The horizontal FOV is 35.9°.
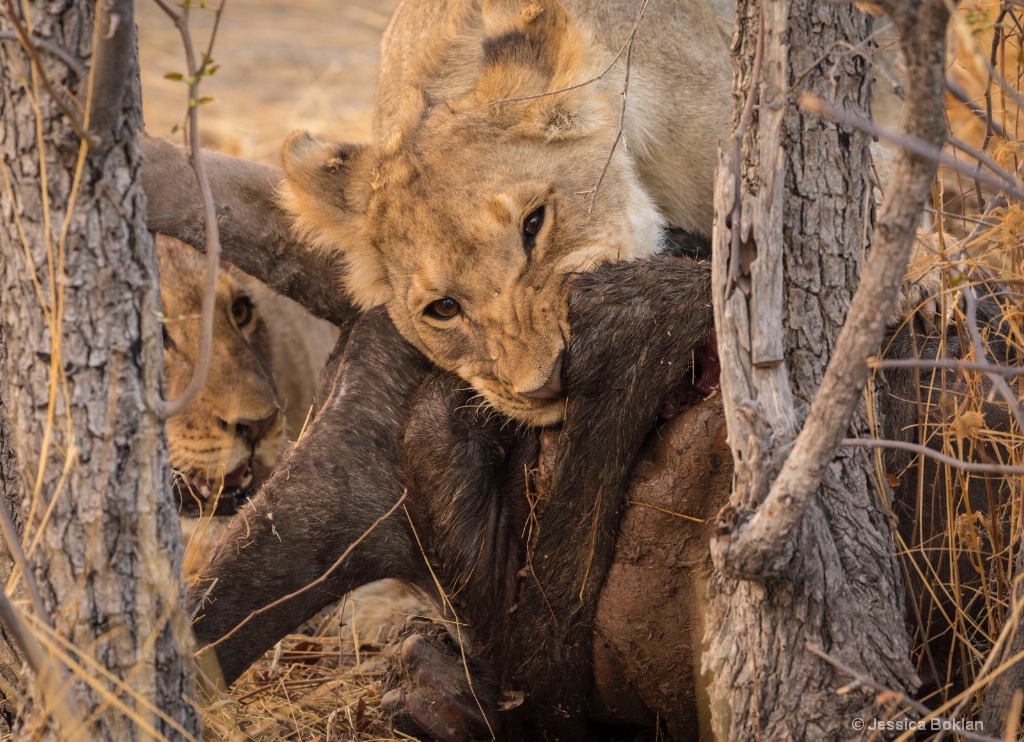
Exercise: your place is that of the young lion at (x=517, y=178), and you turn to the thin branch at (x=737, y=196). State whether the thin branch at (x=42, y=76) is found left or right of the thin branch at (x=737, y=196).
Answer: right
